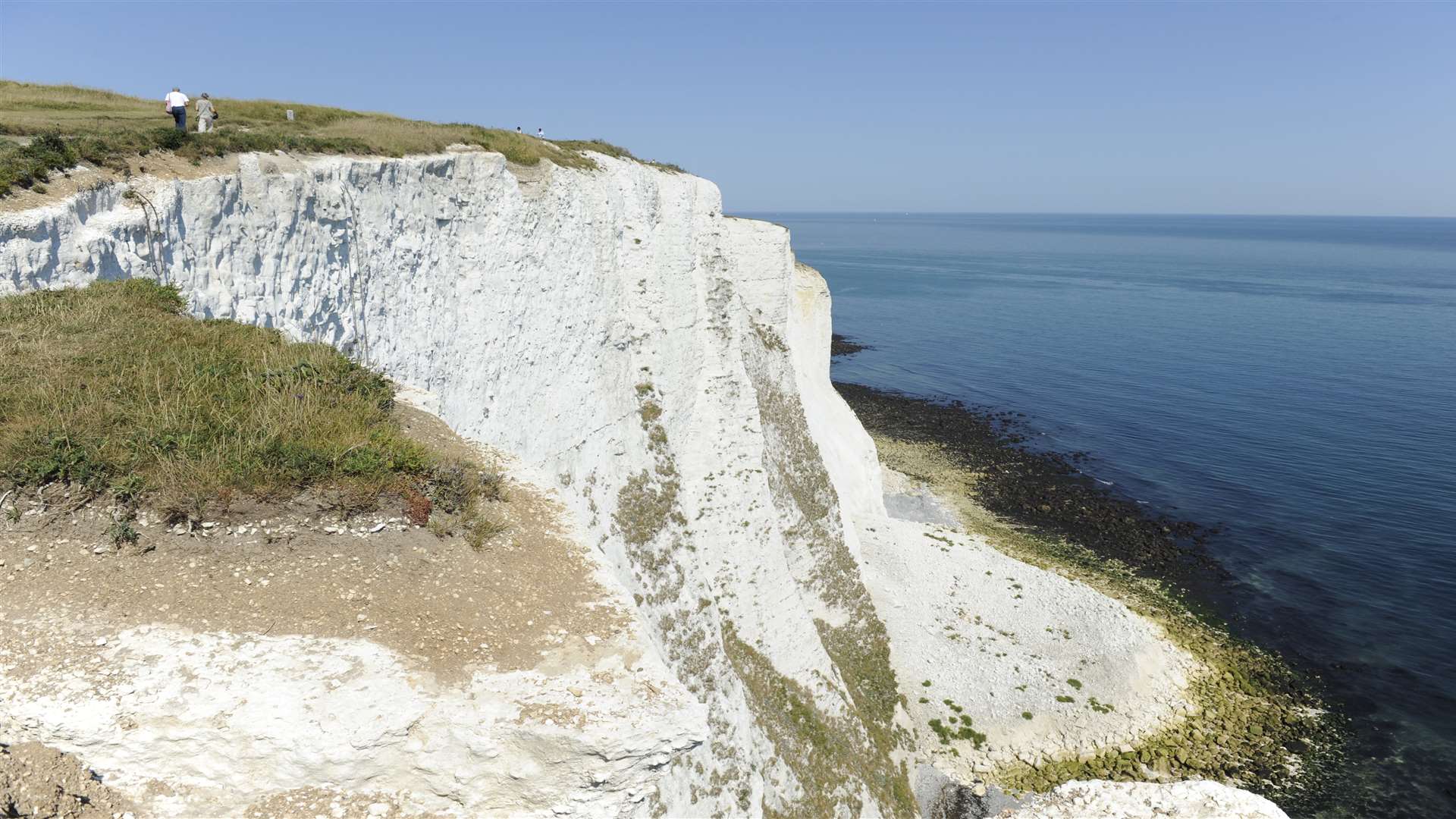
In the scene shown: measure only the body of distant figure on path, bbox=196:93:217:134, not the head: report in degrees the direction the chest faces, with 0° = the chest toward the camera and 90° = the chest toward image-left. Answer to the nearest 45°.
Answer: approximately 180°

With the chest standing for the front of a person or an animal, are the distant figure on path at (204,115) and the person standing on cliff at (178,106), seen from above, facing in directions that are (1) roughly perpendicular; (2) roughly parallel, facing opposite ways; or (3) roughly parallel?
roughly parallel

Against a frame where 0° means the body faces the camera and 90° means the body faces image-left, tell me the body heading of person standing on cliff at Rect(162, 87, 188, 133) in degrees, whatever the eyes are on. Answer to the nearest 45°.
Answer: approximately 180°

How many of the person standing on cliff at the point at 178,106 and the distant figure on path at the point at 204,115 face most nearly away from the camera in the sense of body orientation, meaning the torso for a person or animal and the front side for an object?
2
